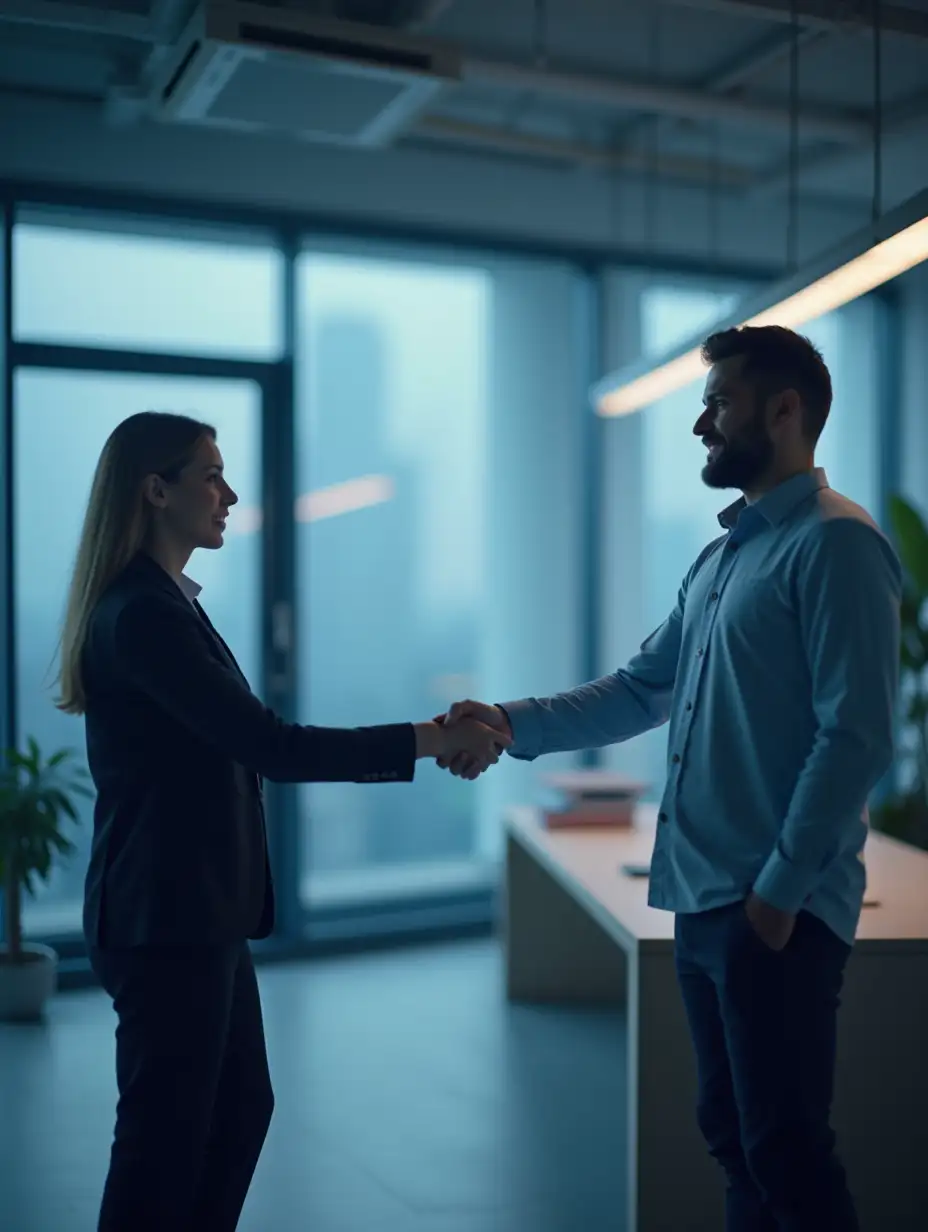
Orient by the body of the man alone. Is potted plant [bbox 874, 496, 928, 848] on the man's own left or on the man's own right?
on the man's own right

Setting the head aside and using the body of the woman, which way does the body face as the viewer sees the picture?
to the viewer's right

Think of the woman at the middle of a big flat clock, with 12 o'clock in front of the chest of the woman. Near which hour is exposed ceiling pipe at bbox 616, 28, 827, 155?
The exposed ceiling pipe is roughly at 10 o'clock from the woman.

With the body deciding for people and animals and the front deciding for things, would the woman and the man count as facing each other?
yes

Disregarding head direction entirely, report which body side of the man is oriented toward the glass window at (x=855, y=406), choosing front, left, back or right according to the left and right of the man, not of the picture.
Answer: right

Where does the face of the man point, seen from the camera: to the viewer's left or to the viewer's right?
to the viewer's left

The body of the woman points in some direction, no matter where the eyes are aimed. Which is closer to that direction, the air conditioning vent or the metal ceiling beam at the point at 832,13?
the metal ceiling beam

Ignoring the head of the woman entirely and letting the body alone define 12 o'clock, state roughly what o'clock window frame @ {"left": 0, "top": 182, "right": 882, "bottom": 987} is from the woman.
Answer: The window frame is roughly at 9 o'clock from the woman.

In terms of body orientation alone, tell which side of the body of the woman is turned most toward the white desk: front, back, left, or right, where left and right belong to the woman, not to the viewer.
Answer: front

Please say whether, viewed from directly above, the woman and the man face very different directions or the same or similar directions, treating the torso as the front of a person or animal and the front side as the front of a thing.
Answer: very different directions

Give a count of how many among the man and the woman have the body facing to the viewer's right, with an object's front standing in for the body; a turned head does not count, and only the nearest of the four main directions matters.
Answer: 1

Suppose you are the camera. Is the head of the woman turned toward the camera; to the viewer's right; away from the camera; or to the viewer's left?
to the viewer's right

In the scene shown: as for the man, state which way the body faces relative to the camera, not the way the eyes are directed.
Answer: to the viewer's left
